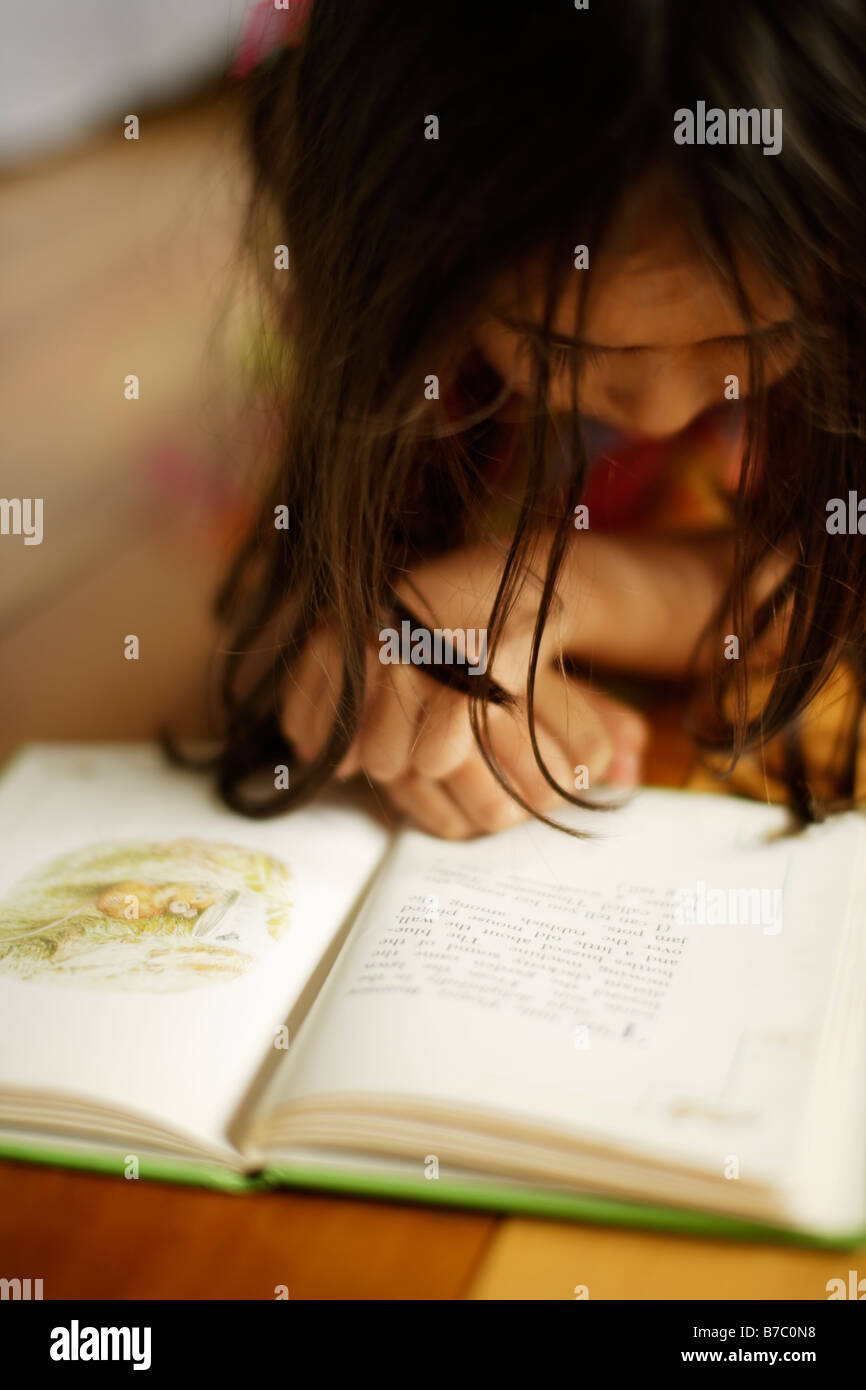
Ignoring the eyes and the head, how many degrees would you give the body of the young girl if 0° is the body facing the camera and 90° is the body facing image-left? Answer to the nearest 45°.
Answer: approximately 0°
